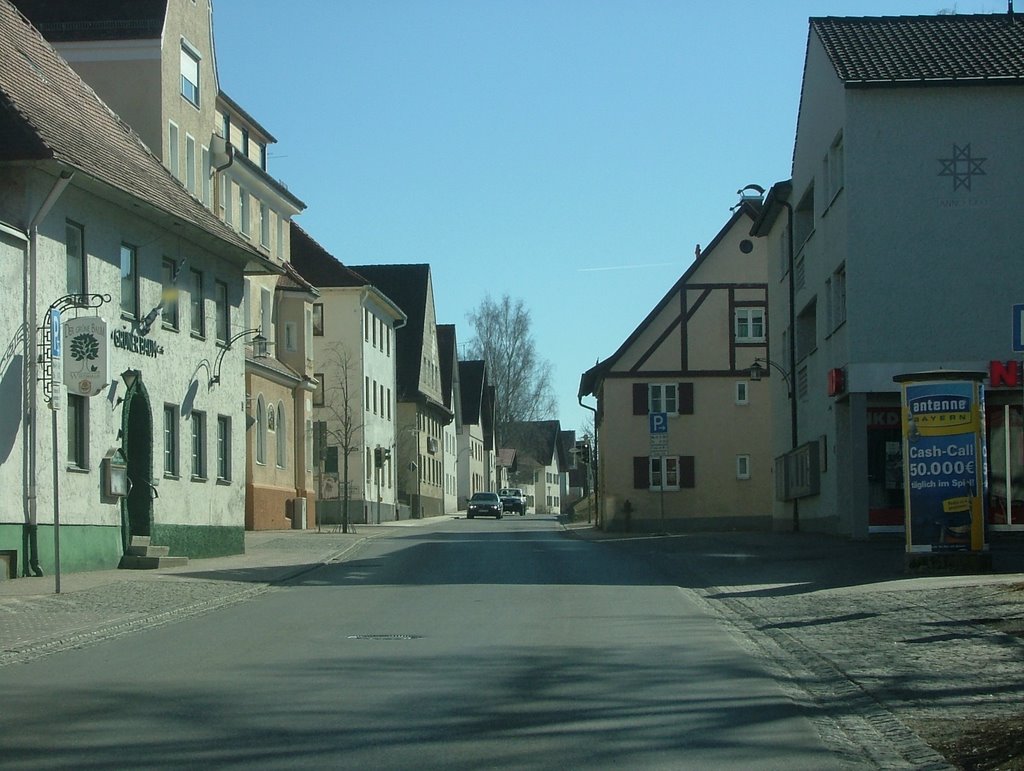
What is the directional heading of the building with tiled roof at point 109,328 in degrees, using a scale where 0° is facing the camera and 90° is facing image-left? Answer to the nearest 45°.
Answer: approximately 315°

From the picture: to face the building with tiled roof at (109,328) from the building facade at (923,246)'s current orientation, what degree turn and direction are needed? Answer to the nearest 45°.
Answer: approximately 45° to its right

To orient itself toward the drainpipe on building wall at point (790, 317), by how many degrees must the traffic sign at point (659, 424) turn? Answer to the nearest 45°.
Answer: approximately 135° to its left

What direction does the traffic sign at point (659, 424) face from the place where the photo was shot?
facing the viewer

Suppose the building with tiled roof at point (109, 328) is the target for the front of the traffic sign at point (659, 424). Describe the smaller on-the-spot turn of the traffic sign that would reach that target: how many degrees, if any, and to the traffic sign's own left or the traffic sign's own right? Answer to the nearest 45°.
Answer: approximately 45° to the traffic sign's own right

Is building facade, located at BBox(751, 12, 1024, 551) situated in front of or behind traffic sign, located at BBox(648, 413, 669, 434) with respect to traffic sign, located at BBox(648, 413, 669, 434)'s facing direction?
in front

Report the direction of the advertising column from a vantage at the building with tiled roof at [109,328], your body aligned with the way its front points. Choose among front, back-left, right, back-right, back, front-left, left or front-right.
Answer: front

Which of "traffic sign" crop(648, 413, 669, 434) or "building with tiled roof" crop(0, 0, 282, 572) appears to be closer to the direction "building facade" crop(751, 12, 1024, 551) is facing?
the building with tiled roof

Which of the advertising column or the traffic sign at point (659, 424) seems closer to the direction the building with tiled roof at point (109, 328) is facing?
the advertising column
